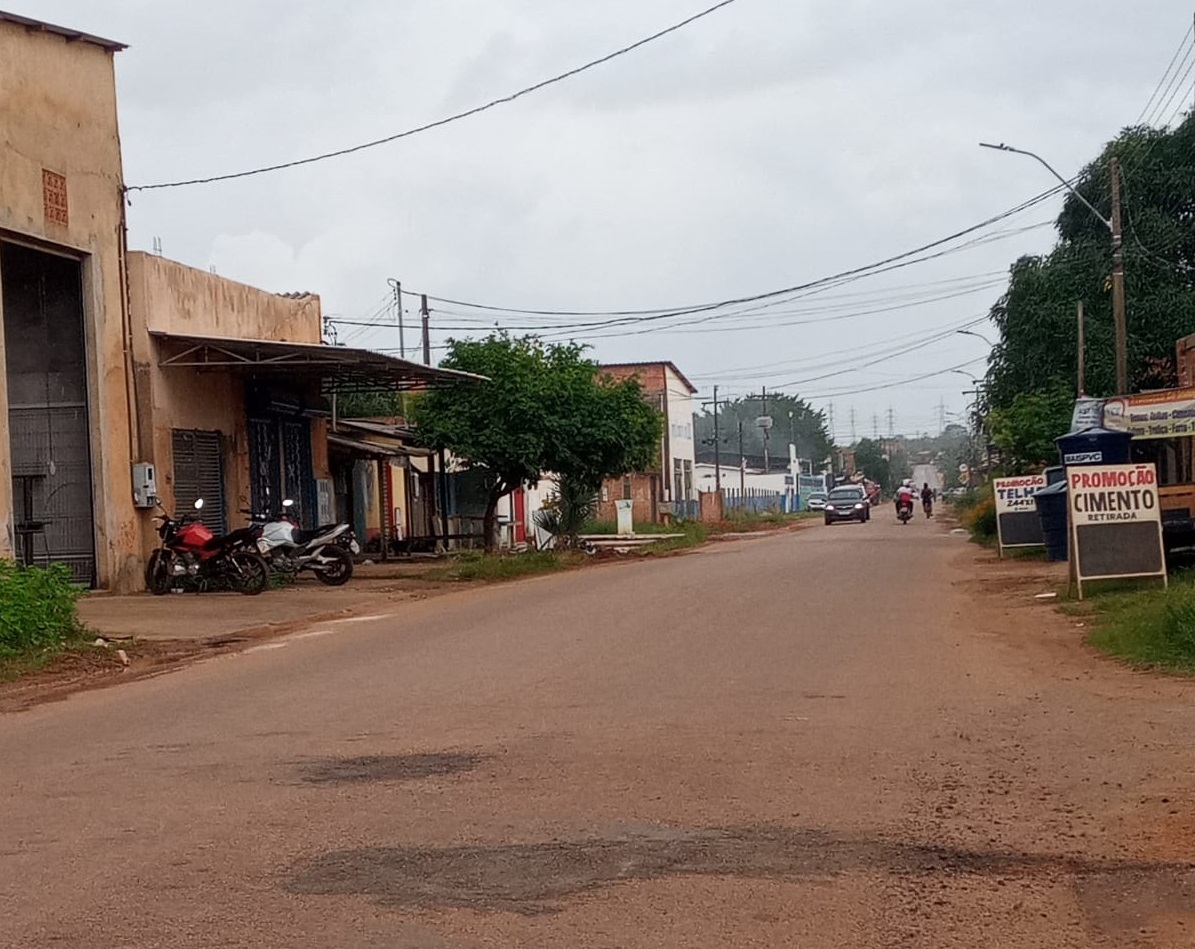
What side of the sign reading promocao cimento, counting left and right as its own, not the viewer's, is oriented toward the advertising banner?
back

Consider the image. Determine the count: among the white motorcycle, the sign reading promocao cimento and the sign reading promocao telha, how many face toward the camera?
2

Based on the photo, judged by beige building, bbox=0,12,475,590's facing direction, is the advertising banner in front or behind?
in front

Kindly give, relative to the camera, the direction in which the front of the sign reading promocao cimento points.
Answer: facing the viewer

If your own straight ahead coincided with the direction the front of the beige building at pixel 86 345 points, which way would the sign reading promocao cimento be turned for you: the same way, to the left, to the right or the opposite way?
to the right

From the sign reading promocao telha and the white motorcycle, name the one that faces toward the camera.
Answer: the sign reading promocao telha

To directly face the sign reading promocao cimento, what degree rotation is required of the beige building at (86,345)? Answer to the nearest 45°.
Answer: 0° — it already faces it

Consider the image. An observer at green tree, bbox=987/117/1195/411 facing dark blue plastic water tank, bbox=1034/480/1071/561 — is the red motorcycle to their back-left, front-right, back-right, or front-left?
front-right

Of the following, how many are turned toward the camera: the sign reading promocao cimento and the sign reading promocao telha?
2

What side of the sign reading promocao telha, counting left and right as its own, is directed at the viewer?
front

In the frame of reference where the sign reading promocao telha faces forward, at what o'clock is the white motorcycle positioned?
The white motorcycle is roughly at 2 o'clock from the sign reading promocao telha.
